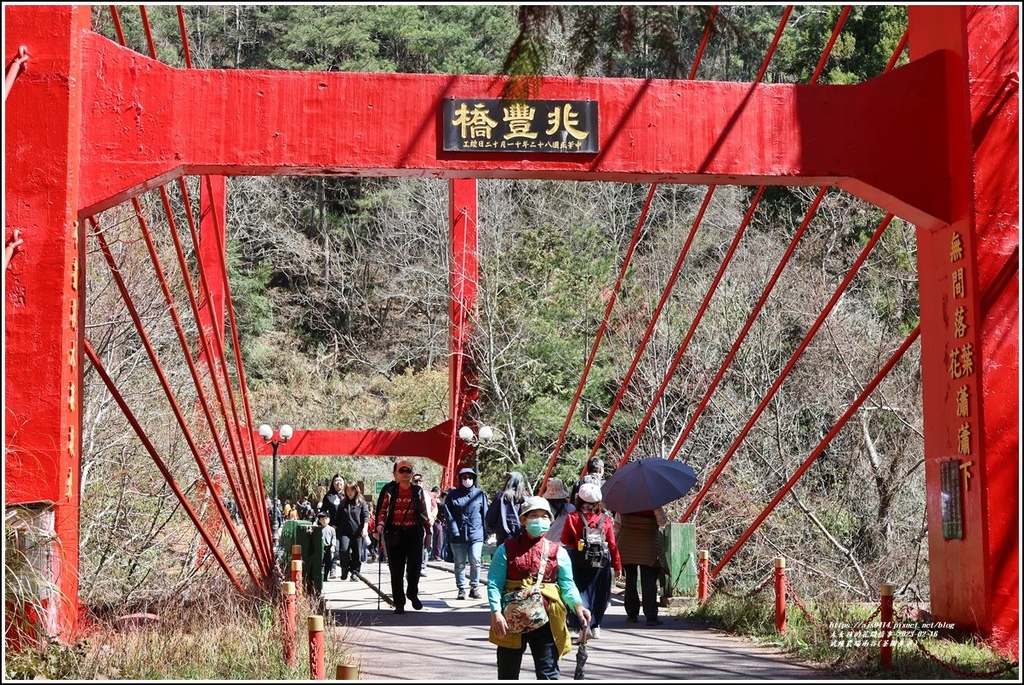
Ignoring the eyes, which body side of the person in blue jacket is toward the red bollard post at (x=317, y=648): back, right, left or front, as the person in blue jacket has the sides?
front

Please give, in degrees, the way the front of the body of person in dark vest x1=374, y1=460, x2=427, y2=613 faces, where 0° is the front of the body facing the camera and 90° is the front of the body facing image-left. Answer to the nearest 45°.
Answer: approximately 0°

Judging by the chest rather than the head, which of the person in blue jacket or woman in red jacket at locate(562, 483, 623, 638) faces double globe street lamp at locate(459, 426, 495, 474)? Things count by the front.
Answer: the woman in red jacket

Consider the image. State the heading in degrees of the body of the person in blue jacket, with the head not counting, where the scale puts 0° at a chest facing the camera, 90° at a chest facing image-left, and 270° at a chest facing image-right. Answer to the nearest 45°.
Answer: approximately 0°

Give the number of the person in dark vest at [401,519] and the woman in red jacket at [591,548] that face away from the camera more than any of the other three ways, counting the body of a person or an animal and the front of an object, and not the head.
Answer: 1

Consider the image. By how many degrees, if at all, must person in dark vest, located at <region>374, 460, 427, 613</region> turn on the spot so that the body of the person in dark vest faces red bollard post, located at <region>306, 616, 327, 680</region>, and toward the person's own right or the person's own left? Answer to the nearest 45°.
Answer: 0° — they already face it

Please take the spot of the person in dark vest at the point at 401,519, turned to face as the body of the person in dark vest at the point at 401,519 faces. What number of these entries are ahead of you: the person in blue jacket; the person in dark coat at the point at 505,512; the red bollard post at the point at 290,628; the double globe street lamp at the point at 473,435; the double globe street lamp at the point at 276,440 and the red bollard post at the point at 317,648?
2

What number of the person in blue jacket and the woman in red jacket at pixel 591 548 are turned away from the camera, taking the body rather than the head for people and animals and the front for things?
1

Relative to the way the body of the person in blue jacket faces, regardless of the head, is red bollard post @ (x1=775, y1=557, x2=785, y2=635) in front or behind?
in front

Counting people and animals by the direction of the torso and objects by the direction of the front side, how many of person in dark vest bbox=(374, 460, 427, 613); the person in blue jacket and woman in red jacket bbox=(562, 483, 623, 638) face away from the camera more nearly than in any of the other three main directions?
1

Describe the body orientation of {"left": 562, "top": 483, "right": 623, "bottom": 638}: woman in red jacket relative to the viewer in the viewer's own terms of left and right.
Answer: facing away from the viewer

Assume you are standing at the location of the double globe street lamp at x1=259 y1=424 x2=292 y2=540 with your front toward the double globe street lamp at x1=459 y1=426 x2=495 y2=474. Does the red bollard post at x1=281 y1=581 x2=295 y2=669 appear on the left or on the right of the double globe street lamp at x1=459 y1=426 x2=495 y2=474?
right
